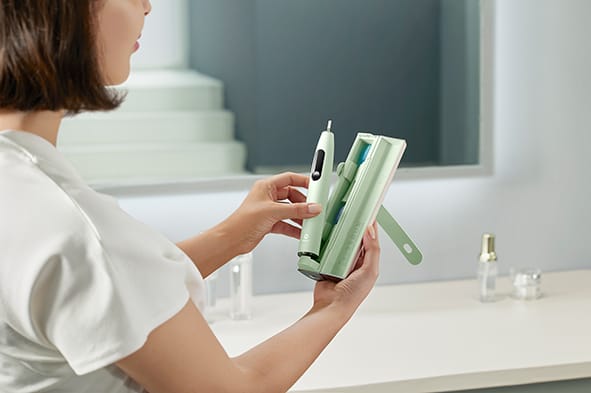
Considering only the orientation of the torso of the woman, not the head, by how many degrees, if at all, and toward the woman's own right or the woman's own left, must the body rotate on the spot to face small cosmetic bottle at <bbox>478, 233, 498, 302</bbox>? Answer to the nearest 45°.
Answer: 0° — they already face it

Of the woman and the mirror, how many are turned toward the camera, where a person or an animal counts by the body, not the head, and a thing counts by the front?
1

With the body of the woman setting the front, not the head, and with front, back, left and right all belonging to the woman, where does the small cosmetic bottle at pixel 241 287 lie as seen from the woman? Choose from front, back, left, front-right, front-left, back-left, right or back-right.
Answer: front-left

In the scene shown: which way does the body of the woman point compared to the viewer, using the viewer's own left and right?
facing away from the viewer and to the right of the viewer

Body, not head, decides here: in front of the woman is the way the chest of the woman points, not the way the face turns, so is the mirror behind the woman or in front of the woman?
in front

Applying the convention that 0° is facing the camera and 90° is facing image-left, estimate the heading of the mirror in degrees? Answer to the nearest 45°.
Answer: approximately 0°
